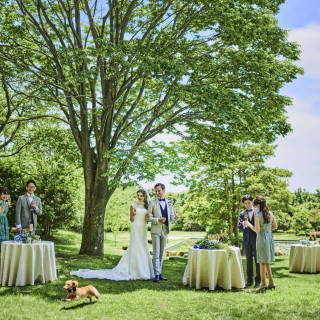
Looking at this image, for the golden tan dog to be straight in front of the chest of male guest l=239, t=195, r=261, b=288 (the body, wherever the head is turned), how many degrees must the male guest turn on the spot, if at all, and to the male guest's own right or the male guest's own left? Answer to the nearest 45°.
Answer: approximately 45° to the male guest's own right

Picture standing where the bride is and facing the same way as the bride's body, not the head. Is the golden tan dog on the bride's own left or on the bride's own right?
on the bride's own right

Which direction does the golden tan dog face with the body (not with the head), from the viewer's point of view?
to the viewer's left

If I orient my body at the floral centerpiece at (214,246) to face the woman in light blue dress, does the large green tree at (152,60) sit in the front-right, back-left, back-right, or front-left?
back-left
